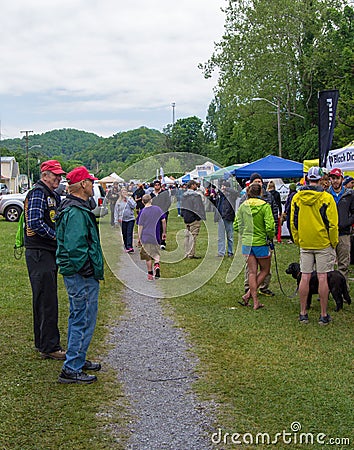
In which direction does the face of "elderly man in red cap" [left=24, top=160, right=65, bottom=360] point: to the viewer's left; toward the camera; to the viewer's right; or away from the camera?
to the viewer's right

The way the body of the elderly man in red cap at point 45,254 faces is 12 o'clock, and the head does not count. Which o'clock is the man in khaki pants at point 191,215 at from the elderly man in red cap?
The man in khaki pants is roughly at 10 o'clock from the elderly man in red cap.

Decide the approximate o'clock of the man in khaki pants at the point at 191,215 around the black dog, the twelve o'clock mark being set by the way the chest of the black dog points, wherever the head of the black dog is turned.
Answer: The man in khaki pants is roughly at 2 o'clock from the black dog.

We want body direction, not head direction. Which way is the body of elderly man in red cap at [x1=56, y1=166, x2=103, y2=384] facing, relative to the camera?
to the viewer's right

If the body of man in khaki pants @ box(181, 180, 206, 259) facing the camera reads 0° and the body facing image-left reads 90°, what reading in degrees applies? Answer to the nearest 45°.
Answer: approximately 225°

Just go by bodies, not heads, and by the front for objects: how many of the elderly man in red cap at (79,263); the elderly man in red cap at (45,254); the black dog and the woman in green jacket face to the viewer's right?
2

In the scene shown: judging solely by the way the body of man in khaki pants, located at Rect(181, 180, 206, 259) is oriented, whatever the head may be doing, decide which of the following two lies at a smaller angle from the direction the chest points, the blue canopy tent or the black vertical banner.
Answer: the blue canopy tent

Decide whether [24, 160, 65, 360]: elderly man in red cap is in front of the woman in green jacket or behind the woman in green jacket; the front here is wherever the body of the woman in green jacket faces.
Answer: behind

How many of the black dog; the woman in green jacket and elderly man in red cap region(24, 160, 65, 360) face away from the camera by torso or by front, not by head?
1

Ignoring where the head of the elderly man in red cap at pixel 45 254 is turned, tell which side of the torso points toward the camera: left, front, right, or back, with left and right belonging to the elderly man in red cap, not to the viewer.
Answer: right

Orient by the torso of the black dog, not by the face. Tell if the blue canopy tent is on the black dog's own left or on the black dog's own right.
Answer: on the black dog's own right

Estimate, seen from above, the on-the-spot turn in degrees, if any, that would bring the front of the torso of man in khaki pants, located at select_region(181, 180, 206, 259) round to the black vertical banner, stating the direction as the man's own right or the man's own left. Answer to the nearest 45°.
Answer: approximately 90° to the man's own right

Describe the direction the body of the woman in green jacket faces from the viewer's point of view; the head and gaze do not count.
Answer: away from the camera

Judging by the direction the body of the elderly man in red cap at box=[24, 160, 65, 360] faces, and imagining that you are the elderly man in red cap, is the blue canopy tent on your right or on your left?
on your left
